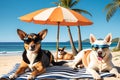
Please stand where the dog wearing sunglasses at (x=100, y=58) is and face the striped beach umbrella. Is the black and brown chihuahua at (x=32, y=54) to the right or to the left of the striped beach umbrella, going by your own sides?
left

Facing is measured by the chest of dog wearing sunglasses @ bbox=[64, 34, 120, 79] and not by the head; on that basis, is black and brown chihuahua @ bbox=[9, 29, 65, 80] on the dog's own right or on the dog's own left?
on the dog's own right

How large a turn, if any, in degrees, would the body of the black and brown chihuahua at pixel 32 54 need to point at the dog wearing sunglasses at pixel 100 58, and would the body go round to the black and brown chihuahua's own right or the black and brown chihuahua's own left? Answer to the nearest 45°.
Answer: approximately 135° to the black and brown chihuahua's own left

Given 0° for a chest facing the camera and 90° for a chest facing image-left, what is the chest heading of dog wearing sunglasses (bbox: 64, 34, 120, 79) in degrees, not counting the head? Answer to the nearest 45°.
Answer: approximately 315°

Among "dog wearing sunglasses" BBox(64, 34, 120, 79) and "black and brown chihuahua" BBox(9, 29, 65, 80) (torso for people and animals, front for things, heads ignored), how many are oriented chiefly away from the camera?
0
